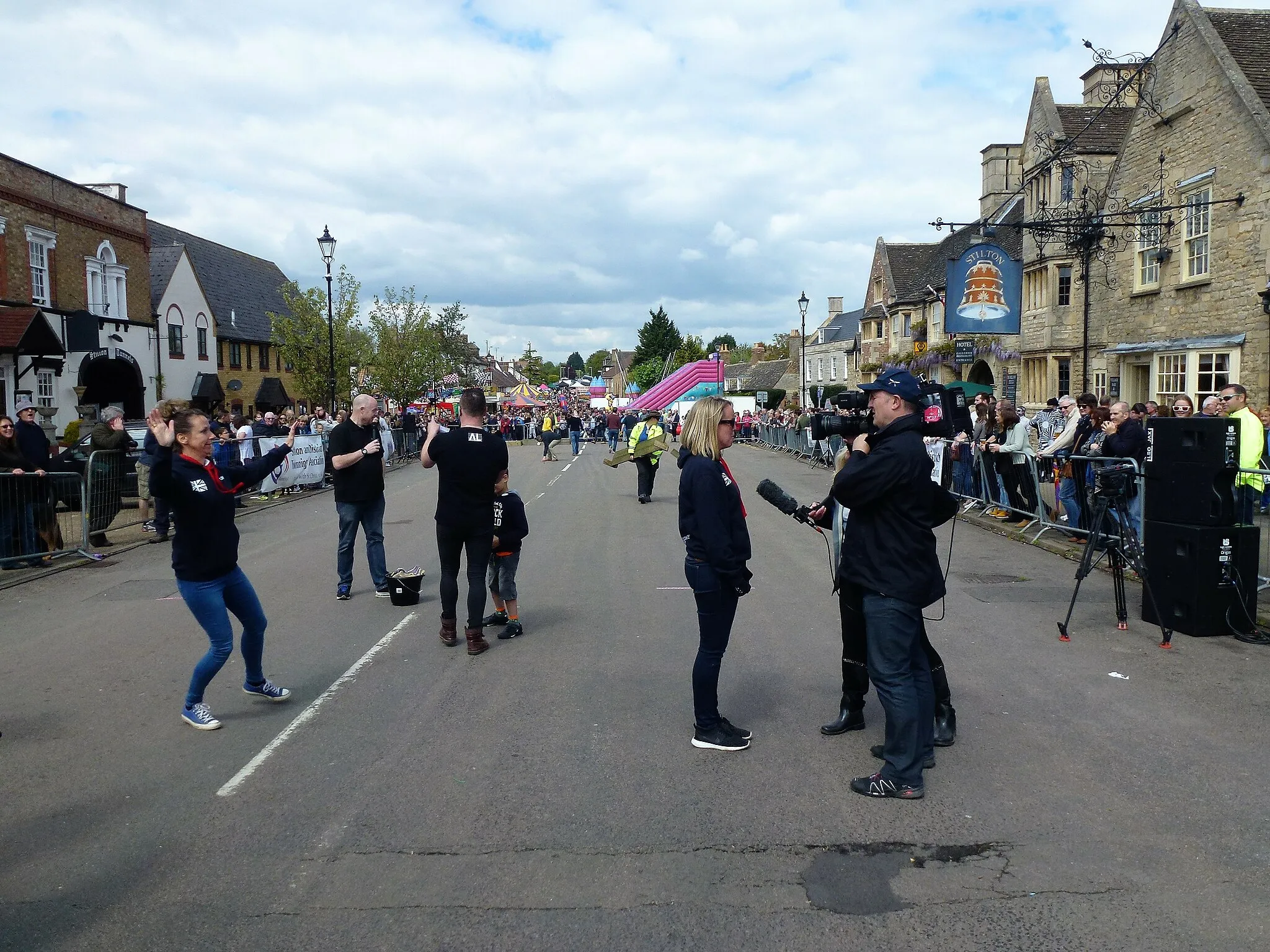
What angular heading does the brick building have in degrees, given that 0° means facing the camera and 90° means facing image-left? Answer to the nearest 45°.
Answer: approximately 315°

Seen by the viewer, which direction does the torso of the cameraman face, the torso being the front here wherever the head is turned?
to the viewer's left

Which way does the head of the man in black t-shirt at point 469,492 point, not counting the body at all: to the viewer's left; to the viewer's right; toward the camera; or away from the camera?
away from the camera

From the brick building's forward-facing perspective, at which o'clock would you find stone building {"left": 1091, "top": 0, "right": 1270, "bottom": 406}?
The stone building is roughly at 12 o'clock from the brick building.

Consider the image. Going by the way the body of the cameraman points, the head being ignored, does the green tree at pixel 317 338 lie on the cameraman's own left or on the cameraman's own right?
on the cameraman's own right

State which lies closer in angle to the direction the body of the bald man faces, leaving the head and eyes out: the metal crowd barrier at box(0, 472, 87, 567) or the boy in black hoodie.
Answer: the boy in black hoodie

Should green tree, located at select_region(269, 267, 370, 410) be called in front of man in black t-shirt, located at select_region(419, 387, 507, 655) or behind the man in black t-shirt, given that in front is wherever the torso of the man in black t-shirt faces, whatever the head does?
in front

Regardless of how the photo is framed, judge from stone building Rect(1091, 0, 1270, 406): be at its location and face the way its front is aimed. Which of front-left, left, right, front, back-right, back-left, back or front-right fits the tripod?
front-left

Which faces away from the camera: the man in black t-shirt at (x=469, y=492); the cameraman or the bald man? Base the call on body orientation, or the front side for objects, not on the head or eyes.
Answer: the man in black t-shirt

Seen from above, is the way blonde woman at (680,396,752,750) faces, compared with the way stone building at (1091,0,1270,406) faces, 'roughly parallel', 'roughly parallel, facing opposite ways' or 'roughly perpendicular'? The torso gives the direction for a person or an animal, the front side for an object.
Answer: roughly parallel, facing opposite ways

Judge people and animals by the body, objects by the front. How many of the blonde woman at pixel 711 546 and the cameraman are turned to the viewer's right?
1

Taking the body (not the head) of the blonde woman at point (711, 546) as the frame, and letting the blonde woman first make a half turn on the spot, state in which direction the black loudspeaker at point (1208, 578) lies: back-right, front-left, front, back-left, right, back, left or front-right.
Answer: back-right

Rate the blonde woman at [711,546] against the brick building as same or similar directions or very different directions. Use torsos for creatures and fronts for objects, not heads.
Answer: same or similar directions

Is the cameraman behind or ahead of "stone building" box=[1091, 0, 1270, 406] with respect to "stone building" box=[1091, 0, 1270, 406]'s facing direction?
ahead

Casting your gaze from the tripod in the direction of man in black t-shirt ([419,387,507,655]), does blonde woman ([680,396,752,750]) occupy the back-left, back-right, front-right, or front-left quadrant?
front-left

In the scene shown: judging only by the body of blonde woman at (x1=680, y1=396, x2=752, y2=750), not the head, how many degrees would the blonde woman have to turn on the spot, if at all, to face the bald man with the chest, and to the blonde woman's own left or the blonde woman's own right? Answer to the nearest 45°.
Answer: approximately 135° to the blonde woman's own left

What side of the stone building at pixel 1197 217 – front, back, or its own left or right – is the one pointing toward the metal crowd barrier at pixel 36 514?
front

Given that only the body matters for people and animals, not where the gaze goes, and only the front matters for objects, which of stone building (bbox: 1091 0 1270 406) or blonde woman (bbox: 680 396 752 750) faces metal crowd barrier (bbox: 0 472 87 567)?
the stone building

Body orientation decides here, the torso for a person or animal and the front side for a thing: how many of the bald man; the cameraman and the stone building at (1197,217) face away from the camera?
0

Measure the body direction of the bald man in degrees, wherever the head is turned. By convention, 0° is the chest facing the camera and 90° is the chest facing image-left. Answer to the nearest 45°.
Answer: approximately 315°

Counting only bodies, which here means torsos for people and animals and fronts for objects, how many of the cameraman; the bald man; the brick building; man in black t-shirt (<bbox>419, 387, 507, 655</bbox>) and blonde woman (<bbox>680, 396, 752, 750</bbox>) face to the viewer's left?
1

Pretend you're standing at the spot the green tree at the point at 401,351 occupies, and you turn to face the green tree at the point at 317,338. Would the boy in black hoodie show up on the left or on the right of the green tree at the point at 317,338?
left

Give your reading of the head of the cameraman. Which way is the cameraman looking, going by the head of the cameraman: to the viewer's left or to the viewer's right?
to the viewer's left
